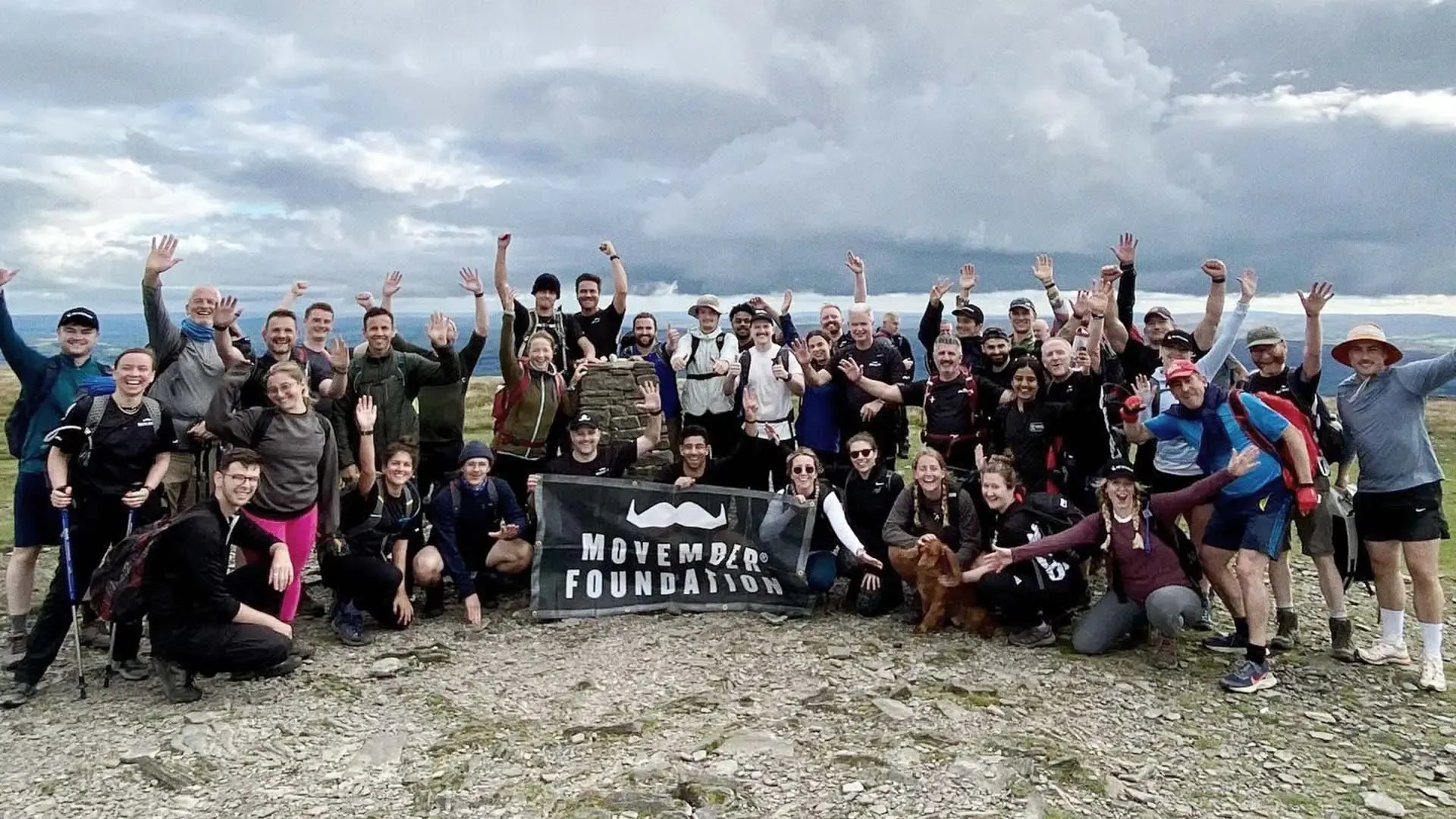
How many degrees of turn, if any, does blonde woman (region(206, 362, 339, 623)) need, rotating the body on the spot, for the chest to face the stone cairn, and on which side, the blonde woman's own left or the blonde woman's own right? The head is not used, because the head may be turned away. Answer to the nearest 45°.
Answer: approximately 135° to the blonde woman's own left

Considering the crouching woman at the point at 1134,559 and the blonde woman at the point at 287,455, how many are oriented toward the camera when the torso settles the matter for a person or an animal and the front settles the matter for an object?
2

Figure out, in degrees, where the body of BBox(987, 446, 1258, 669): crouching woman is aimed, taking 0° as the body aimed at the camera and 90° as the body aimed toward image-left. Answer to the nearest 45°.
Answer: approximately 0°

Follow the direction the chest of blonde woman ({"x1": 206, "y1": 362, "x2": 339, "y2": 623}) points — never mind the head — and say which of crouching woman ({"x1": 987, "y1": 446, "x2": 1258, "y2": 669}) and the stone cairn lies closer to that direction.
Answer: the crouching woman

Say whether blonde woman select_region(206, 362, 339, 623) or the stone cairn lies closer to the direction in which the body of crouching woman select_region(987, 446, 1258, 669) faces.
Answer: the blonde woman

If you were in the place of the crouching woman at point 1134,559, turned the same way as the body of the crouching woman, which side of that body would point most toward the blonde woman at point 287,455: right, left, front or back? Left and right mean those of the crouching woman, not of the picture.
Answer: right

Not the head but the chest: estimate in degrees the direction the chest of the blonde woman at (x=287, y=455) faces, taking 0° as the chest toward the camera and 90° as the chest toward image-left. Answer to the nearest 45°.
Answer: approximately 0°

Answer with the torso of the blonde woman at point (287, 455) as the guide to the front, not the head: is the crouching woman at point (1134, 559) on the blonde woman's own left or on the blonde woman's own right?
on the blonde woman's own left
